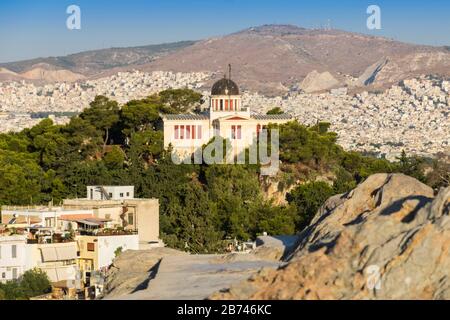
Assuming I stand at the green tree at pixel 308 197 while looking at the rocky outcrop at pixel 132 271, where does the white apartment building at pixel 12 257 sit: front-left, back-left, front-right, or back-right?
front-right

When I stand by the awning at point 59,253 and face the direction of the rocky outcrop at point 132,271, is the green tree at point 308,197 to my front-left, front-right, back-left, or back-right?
back-left

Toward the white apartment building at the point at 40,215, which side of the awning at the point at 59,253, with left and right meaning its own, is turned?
back

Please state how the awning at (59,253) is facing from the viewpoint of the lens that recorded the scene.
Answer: facing the viewer

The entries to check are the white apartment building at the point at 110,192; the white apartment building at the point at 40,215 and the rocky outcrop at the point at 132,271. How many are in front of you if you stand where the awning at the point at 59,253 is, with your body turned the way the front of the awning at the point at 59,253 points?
1

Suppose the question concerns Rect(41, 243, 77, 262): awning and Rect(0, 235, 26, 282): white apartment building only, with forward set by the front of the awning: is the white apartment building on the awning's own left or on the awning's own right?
on the awning's own right

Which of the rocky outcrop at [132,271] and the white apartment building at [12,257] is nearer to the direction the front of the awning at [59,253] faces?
the rocky outcrop

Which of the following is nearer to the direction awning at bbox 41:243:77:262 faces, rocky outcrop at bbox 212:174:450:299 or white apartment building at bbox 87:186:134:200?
the rocky outcrop

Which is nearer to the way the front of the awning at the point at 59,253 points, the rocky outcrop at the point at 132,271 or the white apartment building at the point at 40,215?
the rocky outcrop

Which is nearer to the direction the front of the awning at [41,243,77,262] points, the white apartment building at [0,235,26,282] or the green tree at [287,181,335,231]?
the white apartment building

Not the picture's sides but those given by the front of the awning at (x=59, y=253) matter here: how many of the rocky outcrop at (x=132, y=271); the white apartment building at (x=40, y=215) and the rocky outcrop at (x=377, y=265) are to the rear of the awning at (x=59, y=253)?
1

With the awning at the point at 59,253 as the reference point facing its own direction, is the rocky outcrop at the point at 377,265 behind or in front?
in front

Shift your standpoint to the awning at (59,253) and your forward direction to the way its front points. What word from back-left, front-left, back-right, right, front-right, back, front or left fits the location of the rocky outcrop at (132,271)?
front

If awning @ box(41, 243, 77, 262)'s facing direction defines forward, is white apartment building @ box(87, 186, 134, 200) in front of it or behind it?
behind
